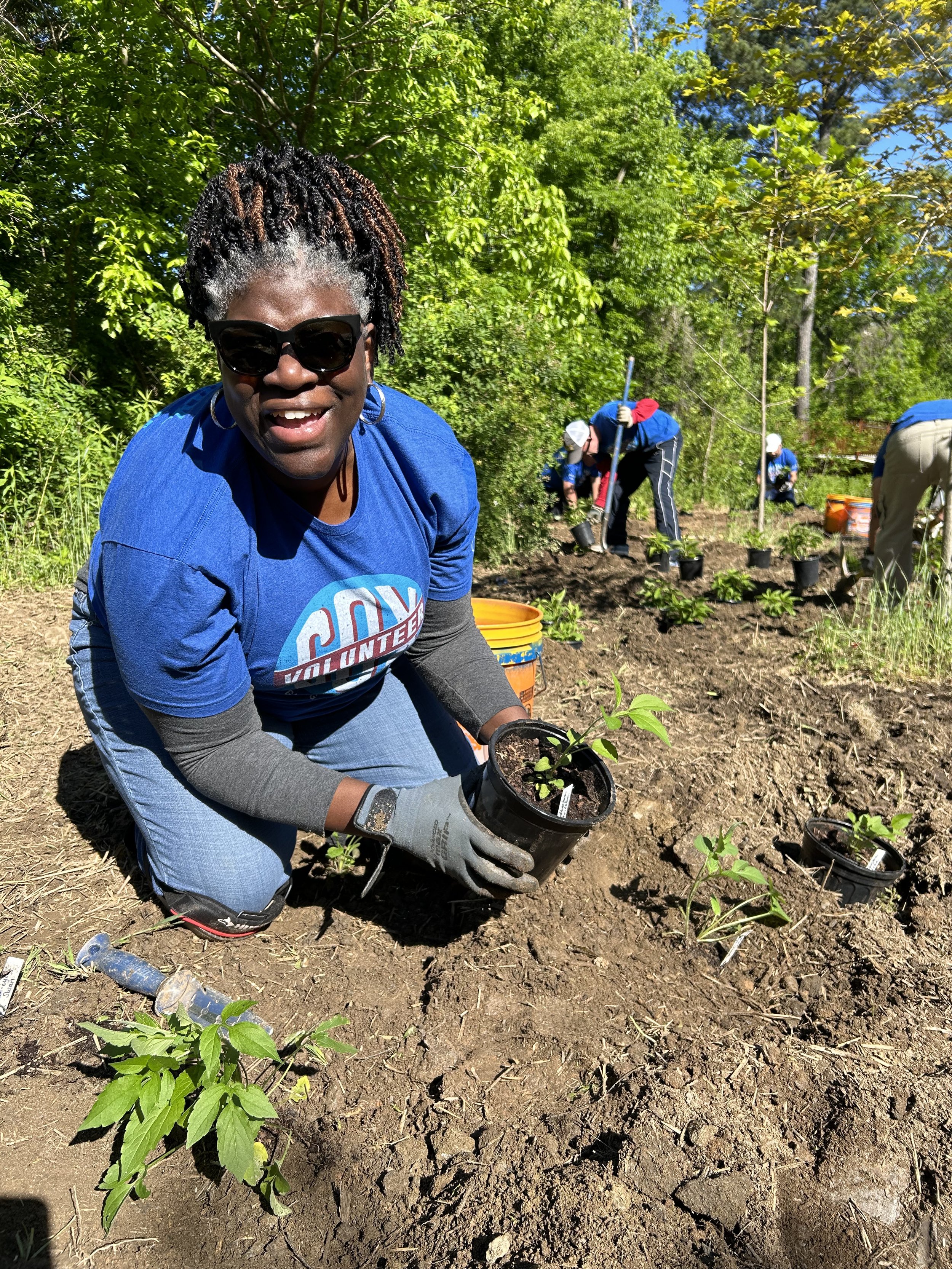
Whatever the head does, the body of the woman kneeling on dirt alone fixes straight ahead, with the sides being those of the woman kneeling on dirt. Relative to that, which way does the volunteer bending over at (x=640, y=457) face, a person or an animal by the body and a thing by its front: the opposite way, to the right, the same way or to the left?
to the right

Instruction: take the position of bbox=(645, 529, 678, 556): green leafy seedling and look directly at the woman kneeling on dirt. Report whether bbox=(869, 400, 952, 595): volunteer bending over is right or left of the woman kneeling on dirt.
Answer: left

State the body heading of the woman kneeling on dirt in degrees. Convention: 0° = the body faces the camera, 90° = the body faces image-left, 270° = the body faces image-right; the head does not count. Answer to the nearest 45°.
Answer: approximately 315°

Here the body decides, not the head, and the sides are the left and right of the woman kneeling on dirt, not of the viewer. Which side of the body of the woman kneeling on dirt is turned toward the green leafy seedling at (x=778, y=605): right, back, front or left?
left

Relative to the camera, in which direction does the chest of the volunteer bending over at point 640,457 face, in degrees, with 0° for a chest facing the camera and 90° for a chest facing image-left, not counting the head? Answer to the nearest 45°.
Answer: approximately 45°

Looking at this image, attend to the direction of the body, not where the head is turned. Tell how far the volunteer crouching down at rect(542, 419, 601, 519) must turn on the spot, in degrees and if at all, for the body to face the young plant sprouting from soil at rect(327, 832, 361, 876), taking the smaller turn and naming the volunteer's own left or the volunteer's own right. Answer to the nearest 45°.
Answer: approximately 45° to the volunteer's own right

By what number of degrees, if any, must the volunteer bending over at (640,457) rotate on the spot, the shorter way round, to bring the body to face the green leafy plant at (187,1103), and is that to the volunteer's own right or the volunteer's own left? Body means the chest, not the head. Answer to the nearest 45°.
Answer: approximately 45° to the volunteer's own left

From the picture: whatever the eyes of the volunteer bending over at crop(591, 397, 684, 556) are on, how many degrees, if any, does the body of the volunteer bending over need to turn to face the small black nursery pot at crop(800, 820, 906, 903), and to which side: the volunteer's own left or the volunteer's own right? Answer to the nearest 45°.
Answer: approximately 45° to the volunteer's own left

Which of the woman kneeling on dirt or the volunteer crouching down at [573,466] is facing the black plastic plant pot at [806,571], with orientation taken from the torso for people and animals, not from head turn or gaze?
the volunteer crouching down

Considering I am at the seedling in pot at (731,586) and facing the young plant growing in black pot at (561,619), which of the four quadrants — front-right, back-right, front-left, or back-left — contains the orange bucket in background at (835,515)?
back-right

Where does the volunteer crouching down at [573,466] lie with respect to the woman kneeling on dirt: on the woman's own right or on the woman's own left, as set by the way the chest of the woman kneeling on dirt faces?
on the woman's own left
